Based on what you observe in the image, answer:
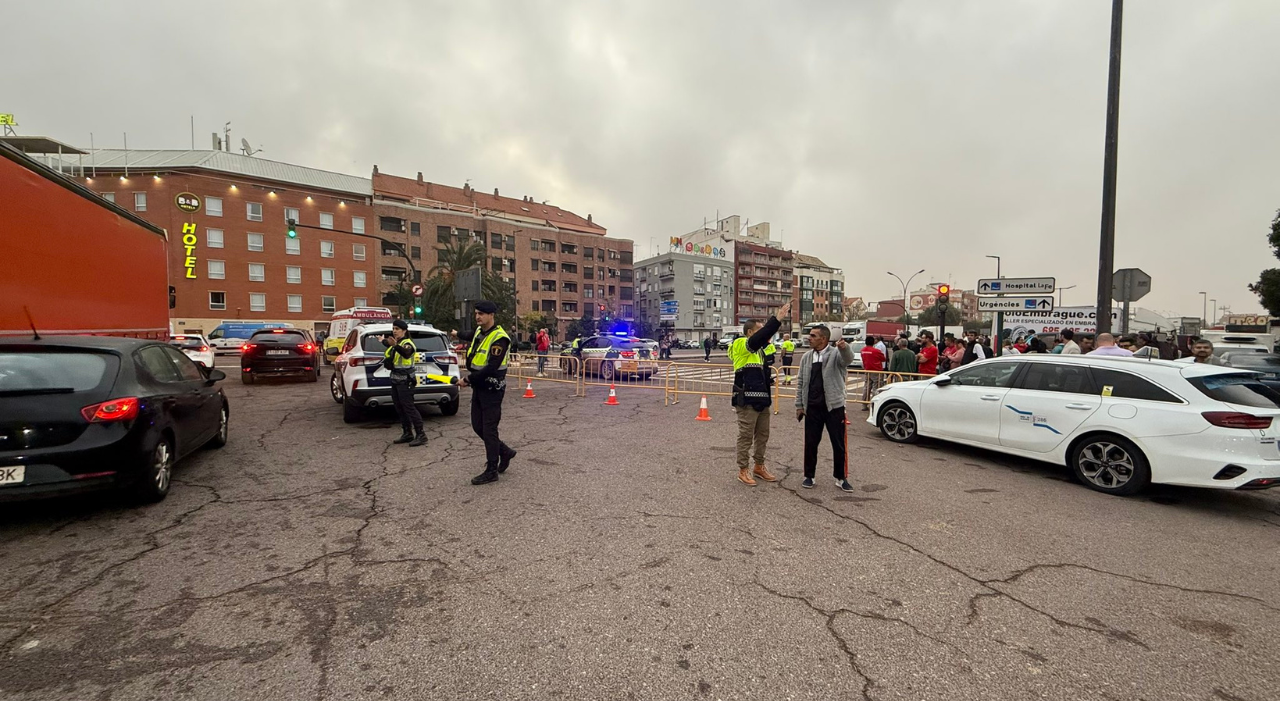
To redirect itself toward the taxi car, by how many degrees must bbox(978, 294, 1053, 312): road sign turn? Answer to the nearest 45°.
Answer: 0° — it already faces it

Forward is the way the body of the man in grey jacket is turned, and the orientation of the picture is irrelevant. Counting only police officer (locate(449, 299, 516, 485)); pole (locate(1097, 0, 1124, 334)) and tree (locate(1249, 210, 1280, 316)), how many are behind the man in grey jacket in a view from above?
2

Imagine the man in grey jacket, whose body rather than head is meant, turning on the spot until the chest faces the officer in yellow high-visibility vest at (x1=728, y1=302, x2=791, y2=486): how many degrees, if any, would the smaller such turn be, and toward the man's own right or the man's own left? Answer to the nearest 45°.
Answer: approximately 45° to the man's own right

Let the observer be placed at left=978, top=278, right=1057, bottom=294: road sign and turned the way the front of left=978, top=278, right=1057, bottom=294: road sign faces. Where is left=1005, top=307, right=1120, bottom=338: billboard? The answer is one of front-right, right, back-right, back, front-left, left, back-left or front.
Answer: back

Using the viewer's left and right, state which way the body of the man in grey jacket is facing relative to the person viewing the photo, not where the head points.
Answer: facing the viewer and to the left of the viewer

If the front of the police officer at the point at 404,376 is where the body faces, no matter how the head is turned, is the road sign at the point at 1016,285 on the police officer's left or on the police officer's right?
on the police officer's left

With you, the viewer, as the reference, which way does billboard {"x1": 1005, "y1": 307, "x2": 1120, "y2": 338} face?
facing the viewer

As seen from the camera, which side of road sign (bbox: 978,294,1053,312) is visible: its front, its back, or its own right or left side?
front

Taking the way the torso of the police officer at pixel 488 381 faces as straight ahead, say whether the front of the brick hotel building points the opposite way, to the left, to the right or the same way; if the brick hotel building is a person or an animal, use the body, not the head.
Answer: to the left

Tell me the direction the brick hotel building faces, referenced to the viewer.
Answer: facing the viewer and to the right of the viewer

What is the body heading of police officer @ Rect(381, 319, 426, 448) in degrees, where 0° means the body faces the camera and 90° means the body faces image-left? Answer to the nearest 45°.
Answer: approximately 45°

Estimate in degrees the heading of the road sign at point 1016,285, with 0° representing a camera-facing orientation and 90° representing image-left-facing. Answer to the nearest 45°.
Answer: approximately 0°

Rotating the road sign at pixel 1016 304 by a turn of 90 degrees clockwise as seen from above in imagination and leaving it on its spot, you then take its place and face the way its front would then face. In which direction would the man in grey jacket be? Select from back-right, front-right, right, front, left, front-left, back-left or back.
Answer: left
